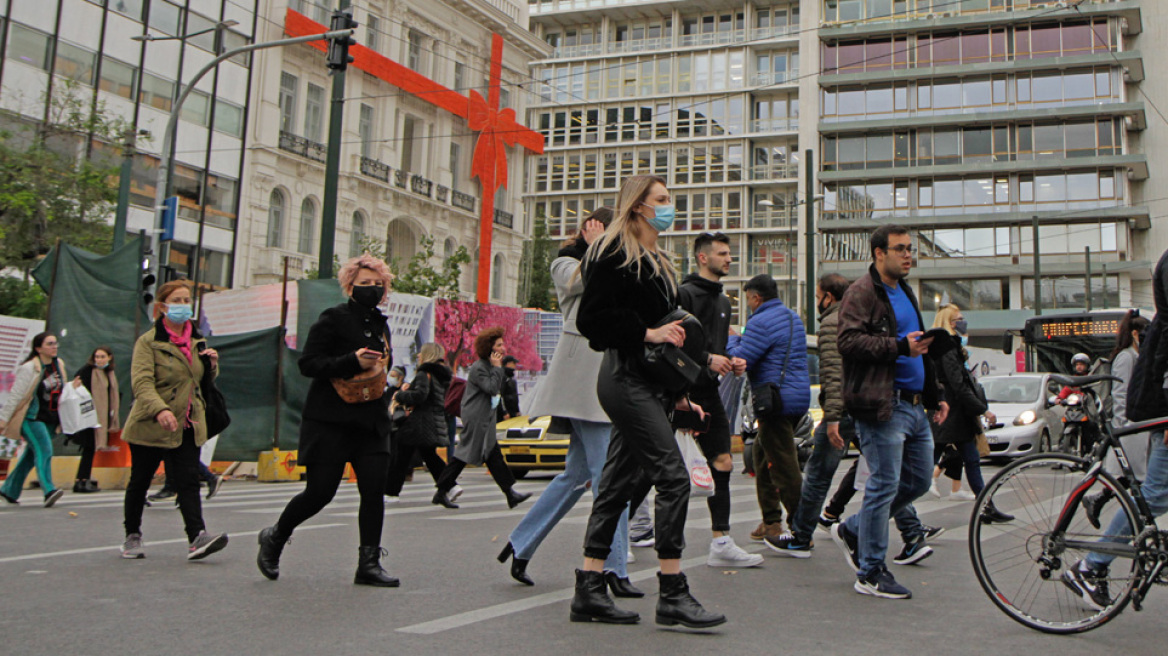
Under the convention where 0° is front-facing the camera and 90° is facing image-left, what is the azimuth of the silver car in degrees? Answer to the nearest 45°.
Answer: approximately 45°

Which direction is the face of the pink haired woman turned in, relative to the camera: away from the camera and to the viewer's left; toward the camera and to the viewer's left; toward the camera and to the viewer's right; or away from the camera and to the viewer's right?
toward the camera and to the viewer's right

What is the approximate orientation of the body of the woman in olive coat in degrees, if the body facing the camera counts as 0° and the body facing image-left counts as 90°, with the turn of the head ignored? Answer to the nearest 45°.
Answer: approximately 315°

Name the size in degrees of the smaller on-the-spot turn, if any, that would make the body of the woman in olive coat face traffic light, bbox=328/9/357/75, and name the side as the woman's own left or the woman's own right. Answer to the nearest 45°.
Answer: approximately 135° to the woman's own left

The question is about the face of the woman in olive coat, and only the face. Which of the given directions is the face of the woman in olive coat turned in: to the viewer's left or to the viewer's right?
to the viewer's right
